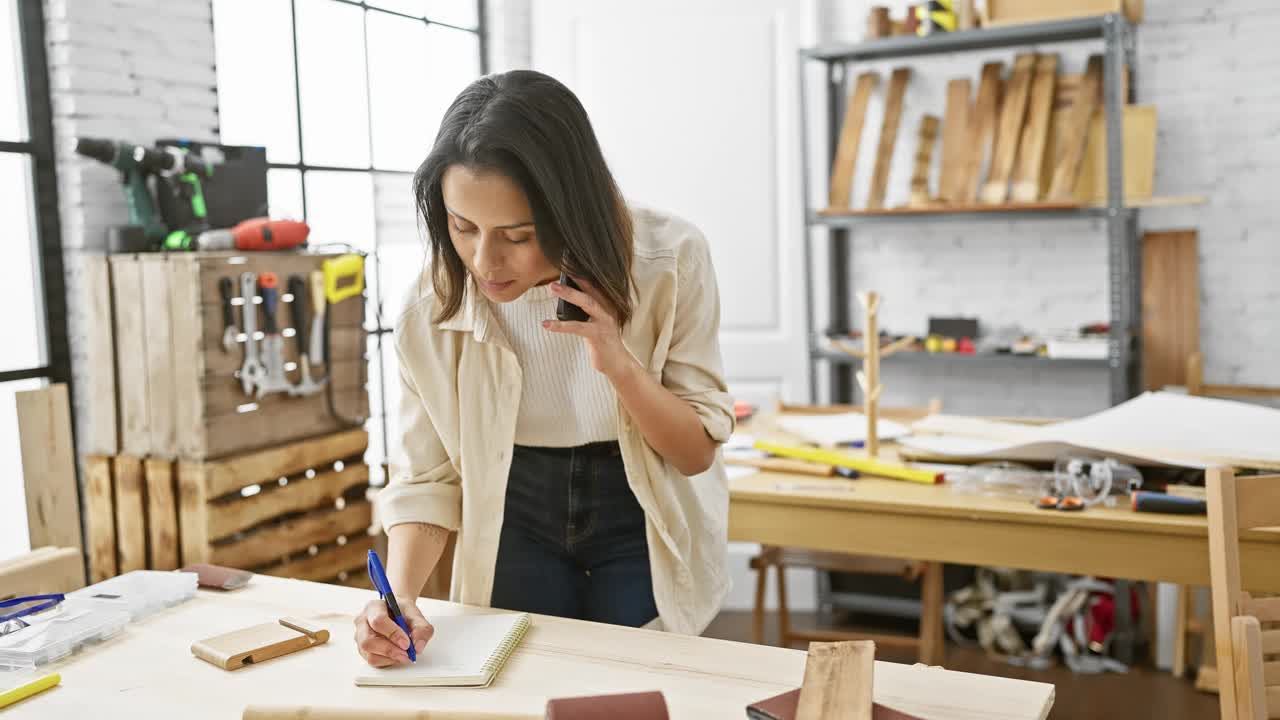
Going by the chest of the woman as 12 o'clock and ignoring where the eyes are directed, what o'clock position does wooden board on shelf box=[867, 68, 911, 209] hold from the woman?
The wooden board on shelf is roughly at 7 o'clock from the woman.

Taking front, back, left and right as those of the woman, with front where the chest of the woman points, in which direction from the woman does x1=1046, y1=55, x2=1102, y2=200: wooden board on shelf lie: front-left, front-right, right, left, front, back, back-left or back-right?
back-left

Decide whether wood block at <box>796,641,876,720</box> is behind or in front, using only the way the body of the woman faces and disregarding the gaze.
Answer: in front

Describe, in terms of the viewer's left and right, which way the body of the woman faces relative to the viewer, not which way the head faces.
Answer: facing the viewer

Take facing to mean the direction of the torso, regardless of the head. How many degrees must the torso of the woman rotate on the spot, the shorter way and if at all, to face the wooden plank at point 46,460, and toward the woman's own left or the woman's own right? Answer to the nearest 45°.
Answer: approximately 135° to the woman's own right

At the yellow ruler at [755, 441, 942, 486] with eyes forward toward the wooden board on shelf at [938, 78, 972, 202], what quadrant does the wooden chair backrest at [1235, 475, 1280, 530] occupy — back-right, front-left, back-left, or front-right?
back-right

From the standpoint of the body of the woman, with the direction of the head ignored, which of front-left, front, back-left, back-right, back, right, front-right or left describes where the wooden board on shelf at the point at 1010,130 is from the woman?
back-left

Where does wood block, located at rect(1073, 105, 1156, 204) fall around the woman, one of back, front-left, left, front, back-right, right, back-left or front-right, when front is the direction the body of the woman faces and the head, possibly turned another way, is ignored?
back-left

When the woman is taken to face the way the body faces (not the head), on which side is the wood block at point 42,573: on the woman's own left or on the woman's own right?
on the woman's own right

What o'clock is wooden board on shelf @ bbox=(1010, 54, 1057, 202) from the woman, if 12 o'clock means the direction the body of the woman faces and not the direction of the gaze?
The wooden board on shelf is roughly at 7 o'clock from the woman.

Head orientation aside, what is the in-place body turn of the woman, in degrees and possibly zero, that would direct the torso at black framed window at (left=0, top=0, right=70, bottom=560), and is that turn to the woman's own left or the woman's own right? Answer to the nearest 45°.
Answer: approximately 135° to the woman's own right

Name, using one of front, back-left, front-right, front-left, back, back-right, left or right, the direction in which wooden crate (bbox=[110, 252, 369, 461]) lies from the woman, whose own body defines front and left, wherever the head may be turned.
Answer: back-right

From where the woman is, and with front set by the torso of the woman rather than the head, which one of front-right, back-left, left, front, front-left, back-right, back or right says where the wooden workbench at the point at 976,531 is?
back-left

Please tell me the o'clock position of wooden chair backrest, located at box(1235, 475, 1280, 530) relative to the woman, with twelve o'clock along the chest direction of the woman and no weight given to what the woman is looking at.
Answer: The wooden chair backrest is roughly at 9 o'clock from the woman.

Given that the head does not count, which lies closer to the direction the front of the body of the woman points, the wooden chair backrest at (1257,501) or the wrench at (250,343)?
the wooden chair backrest
